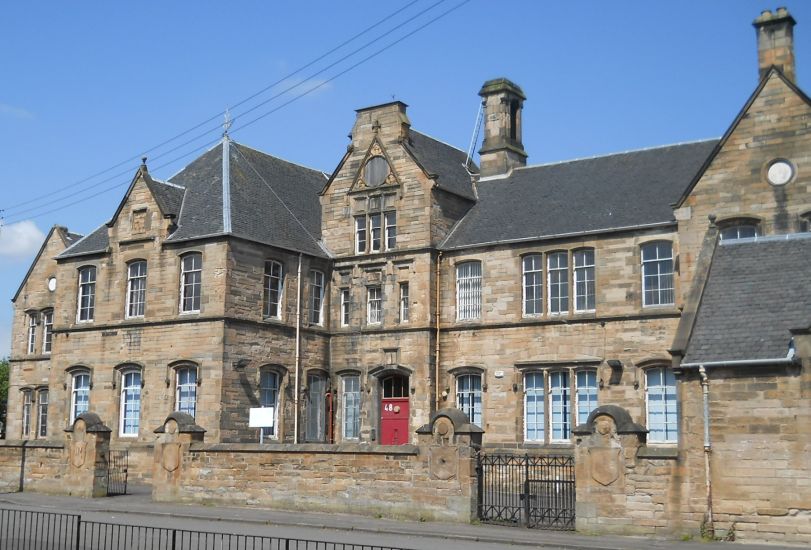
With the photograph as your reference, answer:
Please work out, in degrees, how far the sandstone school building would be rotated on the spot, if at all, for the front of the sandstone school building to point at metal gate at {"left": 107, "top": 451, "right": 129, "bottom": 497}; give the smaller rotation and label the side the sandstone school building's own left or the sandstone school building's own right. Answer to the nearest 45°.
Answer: approximately 45° to the sandstone school building's own right

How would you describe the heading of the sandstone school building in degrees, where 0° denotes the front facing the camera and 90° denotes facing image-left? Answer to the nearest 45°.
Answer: approximately 45°

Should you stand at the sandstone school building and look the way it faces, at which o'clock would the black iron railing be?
The black iron railing is roughly at 11 o'clock from the sandstone school building.
